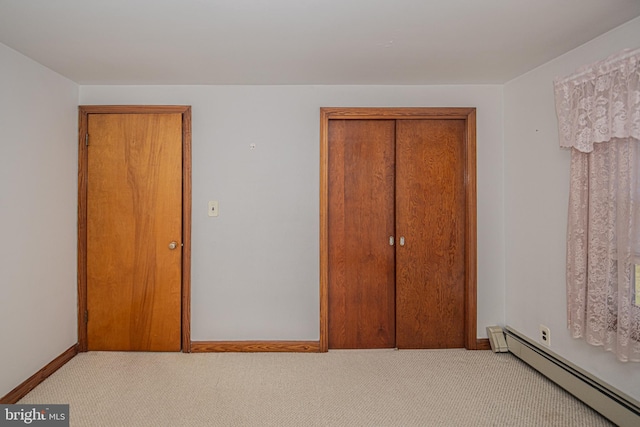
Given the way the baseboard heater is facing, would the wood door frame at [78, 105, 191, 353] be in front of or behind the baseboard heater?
in front

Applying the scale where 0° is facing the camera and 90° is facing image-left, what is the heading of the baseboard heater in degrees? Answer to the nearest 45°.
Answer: approximately 45°

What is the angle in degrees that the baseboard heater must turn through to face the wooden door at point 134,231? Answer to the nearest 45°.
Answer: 0° — it already faces it
